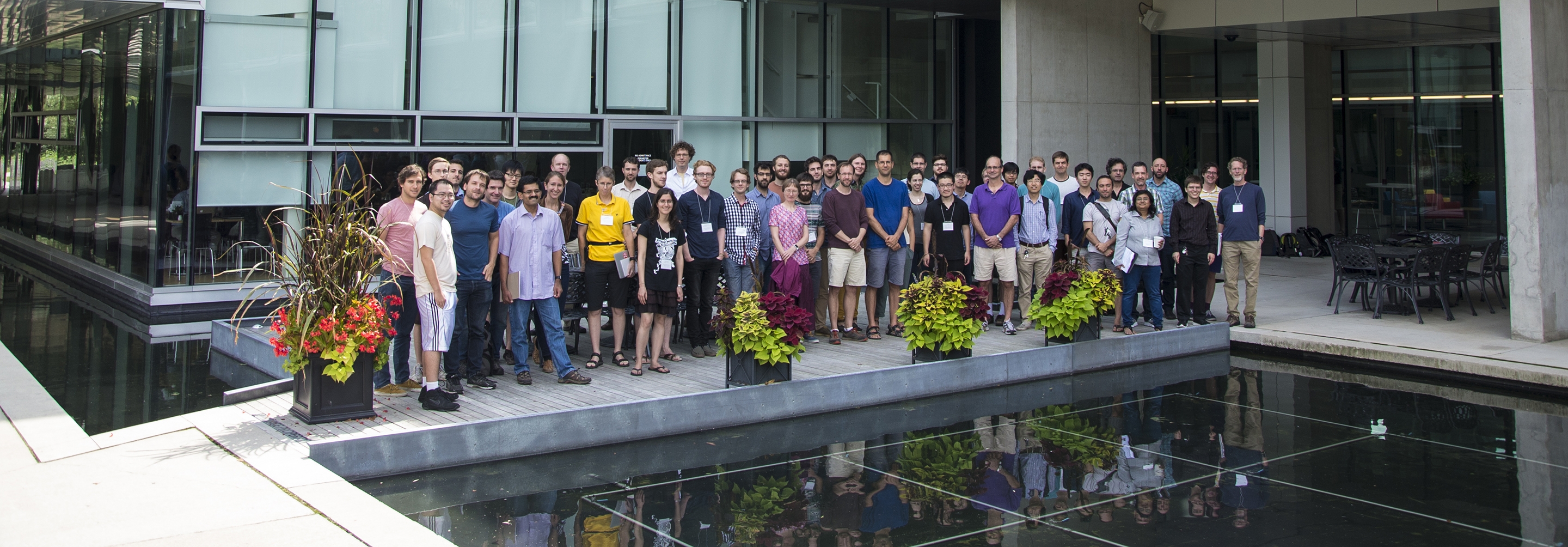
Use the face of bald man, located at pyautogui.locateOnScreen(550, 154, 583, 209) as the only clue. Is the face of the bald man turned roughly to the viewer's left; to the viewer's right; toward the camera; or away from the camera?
toward the camera

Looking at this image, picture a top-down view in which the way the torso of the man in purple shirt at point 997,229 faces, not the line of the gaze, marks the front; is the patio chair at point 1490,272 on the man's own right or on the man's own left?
on the man's own left

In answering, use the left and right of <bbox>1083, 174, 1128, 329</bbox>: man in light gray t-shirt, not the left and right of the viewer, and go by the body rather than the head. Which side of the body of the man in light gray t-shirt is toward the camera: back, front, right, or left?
front

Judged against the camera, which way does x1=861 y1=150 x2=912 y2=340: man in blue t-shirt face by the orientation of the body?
toward the camera

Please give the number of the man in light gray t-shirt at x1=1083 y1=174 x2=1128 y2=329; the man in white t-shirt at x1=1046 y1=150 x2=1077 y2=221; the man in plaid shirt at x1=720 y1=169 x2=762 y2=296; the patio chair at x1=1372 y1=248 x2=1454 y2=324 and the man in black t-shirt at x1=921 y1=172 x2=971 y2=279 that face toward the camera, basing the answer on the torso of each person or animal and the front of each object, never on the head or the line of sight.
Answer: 4

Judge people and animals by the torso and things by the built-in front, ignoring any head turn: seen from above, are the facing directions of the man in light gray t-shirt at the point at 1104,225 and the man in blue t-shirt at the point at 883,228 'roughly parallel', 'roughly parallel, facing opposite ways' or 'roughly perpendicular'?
roughly parallel

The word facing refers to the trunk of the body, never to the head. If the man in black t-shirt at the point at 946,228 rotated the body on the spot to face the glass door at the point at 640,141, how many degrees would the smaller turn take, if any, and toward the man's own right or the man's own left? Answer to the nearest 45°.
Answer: approximately 135° to the man's own right

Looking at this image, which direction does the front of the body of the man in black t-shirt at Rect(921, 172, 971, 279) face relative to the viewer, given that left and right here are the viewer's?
facing the viewer

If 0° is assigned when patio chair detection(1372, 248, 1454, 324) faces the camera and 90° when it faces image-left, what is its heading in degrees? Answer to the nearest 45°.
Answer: approximately 135°

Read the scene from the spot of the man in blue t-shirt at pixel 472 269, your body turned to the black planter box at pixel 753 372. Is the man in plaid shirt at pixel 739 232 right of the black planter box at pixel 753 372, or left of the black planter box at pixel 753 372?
left

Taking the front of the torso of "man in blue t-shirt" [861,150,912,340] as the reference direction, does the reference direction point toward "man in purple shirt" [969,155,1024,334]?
no

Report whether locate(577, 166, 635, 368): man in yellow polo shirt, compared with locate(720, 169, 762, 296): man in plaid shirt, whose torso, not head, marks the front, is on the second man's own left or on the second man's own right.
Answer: on the second man's own right

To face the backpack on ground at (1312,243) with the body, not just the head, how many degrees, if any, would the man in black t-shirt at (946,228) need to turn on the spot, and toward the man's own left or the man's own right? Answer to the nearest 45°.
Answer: approximately 135° to the man's own left

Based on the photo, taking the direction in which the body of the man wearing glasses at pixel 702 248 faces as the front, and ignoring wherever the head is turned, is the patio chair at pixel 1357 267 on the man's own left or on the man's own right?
on the man's own left

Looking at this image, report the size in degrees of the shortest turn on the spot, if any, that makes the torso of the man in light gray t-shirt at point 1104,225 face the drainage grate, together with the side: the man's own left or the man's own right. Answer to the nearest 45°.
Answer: approximately 45° to the man's own right

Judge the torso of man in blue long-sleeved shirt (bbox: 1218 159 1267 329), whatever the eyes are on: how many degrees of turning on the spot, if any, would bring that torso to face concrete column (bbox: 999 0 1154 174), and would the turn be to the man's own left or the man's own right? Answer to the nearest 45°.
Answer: approximately 135° to the man's own right

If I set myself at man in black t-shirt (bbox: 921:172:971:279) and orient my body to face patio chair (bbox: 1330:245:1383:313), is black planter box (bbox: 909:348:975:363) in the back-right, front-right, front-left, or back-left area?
back-right
